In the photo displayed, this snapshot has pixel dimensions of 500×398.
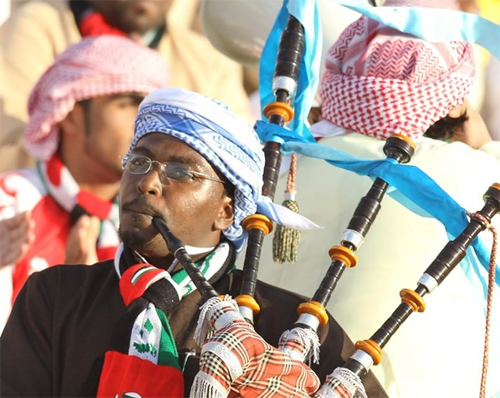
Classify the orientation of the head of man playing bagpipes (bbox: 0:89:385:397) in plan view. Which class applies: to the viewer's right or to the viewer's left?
to the viewer's left

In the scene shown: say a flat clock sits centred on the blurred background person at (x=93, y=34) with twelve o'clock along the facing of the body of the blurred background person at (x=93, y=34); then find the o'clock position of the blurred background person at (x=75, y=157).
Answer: the blurred background person at (x=75, y=157) is roughly at 12 o'clock from the blurred background person at (x=93, y=34).

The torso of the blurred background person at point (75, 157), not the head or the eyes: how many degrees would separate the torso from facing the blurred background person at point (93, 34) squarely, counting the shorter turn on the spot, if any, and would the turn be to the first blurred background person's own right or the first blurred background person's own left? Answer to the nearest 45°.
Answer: approximately 135° to the first blurred background person's own left

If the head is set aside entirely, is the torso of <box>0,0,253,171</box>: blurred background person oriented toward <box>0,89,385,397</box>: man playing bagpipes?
yes

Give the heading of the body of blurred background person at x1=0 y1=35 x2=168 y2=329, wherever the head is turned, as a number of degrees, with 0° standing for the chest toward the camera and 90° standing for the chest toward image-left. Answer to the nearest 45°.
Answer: approximately 315°

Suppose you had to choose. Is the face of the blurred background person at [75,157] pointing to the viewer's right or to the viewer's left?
to the viewer's right

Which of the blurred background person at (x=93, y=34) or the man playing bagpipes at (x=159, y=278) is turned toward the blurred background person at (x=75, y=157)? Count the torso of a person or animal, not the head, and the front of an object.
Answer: the blurred background person at (x=93, y=34)
